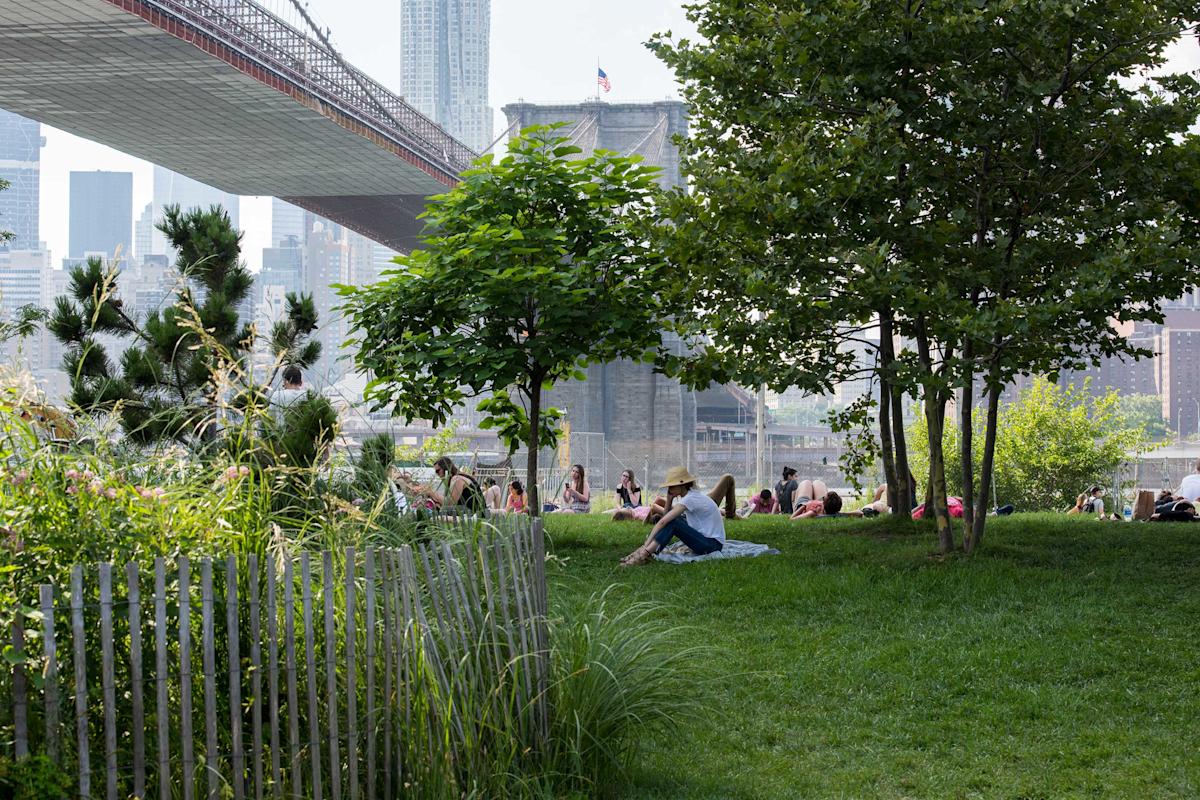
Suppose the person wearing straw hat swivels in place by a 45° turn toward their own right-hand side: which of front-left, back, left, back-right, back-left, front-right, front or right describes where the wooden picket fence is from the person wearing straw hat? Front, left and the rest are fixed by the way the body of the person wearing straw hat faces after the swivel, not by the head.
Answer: back-left

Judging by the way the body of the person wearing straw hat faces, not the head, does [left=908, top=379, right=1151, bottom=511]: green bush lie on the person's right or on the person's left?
on the person's right

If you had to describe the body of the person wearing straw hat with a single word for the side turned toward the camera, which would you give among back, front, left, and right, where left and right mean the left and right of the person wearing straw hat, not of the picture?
left

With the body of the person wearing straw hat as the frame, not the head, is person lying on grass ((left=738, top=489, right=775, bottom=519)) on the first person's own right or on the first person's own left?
on the first person's own right
